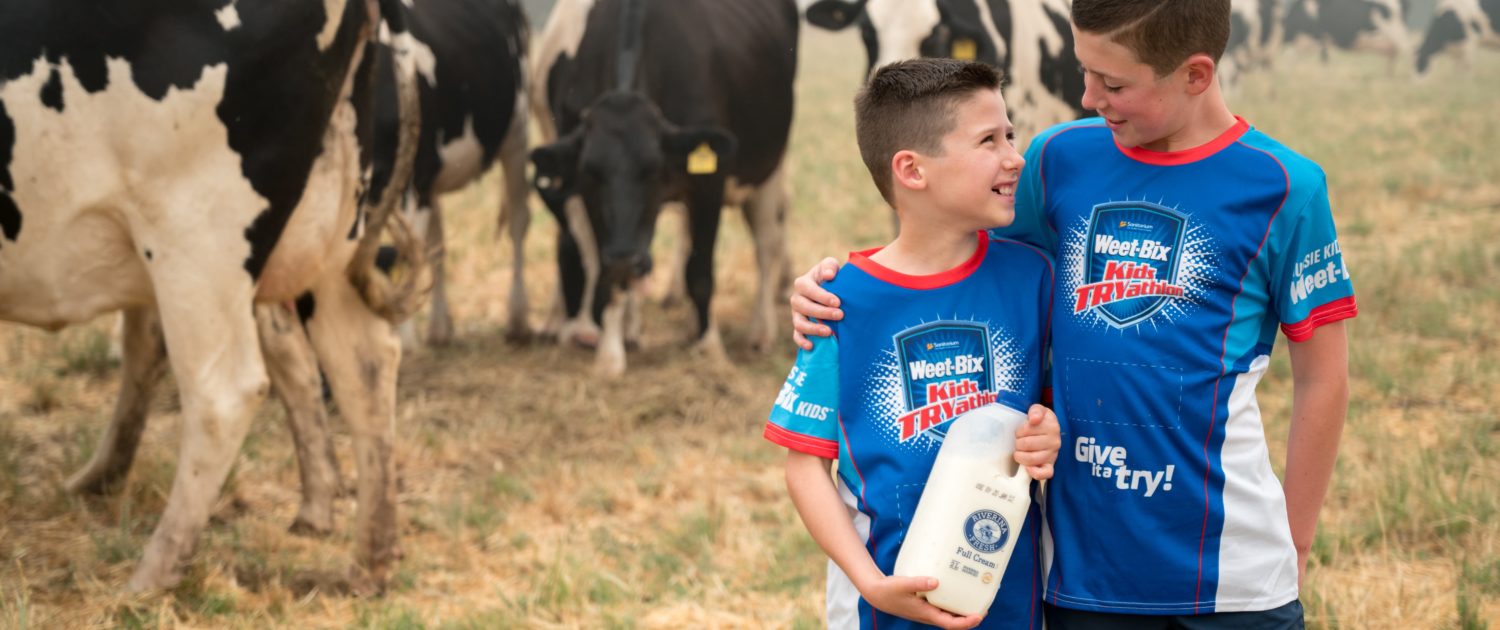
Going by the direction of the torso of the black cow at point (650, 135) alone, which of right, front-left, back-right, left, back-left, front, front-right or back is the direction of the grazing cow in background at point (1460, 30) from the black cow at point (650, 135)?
back-left

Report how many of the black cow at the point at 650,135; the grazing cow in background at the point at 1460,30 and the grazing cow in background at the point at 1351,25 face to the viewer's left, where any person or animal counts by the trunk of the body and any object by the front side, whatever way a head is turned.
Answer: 2

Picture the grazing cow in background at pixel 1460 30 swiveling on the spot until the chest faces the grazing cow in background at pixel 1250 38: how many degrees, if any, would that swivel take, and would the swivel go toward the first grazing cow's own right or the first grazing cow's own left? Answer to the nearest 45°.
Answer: approximately 45° to the first grazing cow's own left

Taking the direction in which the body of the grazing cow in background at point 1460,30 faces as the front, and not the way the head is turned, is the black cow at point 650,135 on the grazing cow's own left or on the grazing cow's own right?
on the grazing cow's own left

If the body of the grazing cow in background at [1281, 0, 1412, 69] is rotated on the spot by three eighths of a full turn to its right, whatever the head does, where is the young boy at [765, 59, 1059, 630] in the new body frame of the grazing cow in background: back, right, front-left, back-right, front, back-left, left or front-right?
back-right

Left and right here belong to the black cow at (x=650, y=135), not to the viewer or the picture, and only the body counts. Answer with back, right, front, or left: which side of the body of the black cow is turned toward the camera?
front

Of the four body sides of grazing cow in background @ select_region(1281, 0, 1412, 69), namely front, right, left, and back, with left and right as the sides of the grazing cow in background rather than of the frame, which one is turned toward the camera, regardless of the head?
left

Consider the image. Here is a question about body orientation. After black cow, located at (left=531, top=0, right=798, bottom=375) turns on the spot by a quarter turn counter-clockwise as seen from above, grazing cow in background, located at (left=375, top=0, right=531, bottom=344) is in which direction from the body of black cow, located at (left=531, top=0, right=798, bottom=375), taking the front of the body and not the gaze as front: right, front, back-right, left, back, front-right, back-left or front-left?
back

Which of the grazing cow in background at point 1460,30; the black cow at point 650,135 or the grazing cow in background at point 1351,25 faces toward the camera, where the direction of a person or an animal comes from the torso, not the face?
the black cow at point 650,135

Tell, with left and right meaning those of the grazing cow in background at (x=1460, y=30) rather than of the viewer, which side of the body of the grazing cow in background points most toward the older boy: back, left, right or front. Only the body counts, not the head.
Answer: left

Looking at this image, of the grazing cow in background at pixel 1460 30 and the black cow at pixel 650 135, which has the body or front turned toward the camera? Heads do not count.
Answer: the black cow at pixel 650 135

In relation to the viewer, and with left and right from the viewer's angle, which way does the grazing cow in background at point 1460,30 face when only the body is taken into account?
facing to the left of the viewer

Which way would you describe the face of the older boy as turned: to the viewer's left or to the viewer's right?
to the viewer's left

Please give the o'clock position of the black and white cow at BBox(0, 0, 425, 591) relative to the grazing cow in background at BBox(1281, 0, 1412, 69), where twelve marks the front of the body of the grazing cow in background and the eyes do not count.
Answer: The black and white cow is roughly at 9 o'clock from the grazing cow in background.

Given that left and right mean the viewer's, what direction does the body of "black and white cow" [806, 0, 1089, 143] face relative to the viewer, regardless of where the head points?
facing the viewer and to the left of the viewer

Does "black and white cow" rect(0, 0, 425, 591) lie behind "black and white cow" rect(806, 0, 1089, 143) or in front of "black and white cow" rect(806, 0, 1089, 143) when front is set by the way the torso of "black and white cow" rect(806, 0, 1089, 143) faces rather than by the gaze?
in front
